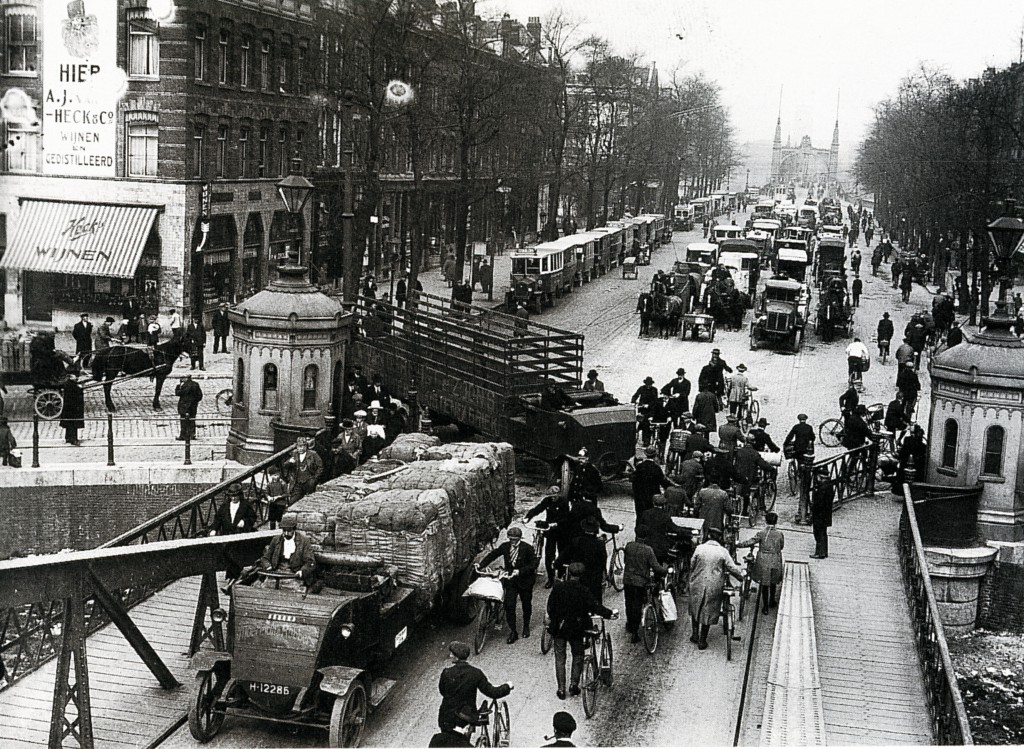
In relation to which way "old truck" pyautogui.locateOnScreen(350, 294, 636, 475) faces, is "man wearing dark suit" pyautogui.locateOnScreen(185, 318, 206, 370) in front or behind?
behind

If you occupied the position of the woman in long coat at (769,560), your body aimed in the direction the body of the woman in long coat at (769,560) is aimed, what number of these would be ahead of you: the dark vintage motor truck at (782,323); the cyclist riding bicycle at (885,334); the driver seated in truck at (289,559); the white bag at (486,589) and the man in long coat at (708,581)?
2

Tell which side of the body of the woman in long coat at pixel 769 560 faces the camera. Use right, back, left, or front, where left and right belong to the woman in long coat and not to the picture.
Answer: back

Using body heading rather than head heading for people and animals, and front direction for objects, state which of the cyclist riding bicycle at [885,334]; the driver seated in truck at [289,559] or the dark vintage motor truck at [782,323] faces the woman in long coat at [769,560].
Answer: the dark vintage motor truck

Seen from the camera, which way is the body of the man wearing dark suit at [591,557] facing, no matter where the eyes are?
away from the camera

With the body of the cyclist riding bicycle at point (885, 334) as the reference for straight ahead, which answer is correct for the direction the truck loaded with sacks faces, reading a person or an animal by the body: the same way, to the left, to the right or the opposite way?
the opposite way

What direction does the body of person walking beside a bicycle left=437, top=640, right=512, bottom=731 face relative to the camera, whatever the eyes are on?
away from the camera

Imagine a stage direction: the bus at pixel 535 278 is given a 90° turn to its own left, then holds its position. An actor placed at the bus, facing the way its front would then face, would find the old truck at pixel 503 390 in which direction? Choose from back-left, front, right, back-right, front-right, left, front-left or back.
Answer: front-right
